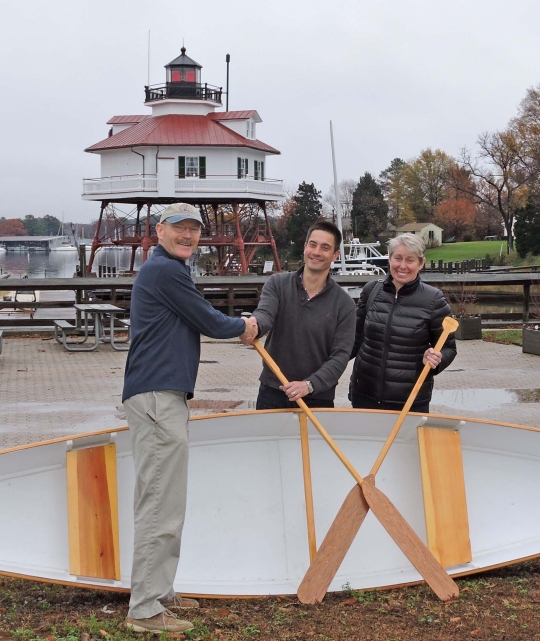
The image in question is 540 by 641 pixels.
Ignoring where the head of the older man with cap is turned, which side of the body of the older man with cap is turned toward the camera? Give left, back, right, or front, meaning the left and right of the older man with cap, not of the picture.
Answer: right

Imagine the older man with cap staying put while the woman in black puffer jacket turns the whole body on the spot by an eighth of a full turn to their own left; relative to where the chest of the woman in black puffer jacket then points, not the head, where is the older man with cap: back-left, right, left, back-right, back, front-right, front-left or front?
right

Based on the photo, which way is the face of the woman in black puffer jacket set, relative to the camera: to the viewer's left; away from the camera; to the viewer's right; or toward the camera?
toward the camera

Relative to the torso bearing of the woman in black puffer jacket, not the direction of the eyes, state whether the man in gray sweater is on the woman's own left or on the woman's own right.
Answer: on the woman's own right

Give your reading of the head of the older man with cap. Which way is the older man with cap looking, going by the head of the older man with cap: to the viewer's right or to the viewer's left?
to the viewer's right

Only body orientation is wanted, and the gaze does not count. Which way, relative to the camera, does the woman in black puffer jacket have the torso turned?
toward the camera
